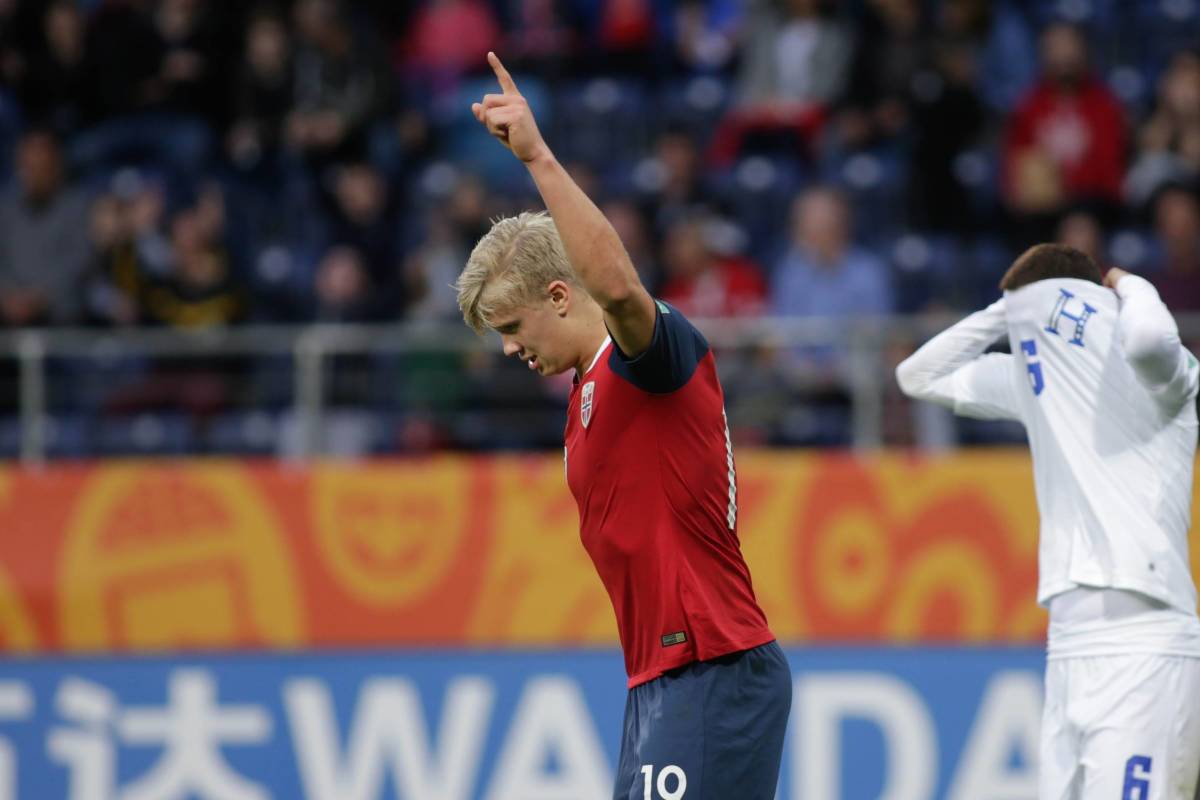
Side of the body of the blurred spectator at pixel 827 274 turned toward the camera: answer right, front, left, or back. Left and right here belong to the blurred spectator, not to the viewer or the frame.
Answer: front

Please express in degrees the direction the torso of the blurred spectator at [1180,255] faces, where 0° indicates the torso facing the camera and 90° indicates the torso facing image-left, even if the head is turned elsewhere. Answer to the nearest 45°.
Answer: approximately 0°

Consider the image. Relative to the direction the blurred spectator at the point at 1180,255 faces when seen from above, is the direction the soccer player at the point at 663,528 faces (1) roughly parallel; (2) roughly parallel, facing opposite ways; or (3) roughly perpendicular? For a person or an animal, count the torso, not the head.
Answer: roughly perpendicular

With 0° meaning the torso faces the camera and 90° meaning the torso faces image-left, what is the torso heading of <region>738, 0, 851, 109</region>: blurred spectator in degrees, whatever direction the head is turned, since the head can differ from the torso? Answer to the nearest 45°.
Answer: approximately 0°

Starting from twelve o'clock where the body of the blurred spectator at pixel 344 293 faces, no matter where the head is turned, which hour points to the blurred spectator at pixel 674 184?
the blurred spectator at pixel 674 184 is roughly at 9 o'clock from the blurred spectator at pixel 344 293.

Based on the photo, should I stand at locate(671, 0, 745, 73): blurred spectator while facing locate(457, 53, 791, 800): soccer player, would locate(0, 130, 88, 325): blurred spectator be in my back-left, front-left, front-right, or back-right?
front-right

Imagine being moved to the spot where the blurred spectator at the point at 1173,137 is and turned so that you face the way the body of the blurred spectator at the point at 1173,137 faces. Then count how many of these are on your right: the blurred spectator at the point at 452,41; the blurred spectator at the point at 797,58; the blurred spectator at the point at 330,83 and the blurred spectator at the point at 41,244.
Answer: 4

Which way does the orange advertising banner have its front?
toward the camera

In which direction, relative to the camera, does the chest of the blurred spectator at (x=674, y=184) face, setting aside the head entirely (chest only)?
toward the camera

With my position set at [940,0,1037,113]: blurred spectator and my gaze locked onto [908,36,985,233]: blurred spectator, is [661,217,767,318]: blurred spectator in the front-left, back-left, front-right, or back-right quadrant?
front-right

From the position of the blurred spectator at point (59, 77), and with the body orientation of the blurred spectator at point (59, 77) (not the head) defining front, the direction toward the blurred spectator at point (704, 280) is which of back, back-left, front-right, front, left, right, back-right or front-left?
front-left
